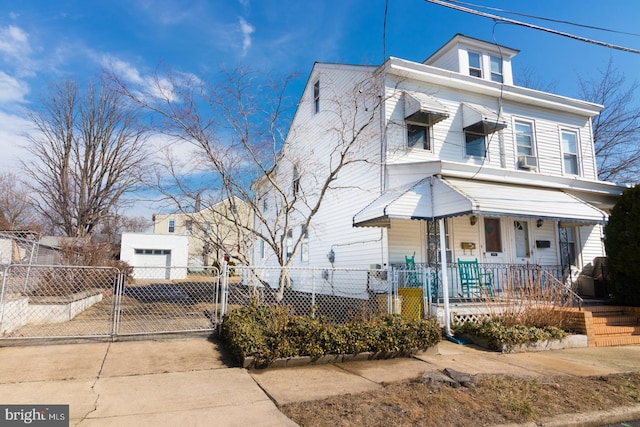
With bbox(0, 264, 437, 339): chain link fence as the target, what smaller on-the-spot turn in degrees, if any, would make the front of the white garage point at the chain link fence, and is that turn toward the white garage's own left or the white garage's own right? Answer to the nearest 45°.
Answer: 0° — it already faces it

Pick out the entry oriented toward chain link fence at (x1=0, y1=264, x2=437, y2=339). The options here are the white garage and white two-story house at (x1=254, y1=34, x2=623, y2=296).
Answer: the white garage

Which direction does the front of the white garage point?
toward the camera

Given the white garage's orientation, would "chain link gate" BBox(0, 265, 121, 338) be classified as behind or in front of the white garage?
in front

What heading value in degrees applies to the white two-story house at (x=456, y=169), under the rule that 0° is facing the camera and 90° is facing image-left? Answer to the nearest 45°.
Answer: approximately 315°

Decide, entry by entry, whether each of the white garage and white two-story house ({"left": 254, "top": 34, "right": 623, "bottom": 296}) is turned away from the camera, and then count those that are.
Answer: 0

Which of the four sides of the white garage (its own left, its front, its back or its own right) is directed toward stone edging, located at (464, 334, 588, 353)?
front

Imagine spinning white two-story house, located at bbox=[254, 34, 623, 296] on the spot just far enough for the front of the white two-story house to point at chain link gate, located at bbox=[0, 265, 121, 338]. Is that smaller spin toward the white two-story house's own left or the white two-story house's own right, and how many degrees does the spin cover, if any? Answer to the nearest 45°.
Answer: approximately 90° to the white two-story house's own right

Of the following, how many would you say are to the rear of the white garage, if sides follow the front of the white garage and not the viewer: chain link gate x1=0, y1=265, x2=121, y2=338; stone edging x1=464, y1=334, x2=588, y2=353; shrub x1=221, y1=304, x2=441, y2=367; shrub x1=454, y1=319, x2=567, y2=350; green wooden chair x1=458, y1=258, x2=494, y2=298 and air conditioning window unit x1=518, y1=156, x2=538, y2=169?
0

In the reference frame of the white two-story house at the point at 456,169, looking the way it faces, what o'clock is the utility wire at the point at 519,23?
The utility wire is roughly at 1 o'clock from the white two-story house.

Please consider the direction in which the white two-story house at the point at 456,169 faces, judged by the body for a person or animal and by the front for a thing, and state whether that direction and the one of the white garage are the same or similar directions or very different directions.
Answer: same or similar directions

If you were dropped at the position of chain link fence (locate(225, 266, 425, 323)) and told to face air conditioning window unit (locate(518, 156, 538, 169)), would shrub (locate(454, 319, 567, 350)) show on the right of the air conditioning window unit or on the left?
right

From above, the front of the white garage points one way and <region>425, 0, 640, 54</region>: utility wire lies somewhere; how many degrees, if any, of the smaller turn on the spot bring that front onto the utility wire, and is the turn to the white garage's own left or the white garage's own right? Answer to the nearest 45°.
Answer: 0° — it already faces it

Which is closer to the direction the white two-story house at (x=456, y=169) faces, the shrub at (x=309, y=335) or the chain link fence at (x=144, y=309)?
the shrub

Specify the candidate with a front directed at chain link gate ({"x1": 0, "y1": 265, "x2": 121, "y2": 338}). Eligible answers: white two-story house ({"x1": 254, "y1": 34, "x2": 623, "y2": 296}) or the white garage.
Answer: the white garage

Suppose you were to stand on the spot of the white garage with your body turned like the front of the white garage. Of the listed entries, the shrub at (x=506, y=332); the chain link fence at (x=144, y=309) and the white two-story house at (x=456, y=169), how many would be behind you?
0

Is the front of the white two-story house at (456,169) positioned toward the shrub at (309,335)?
no
